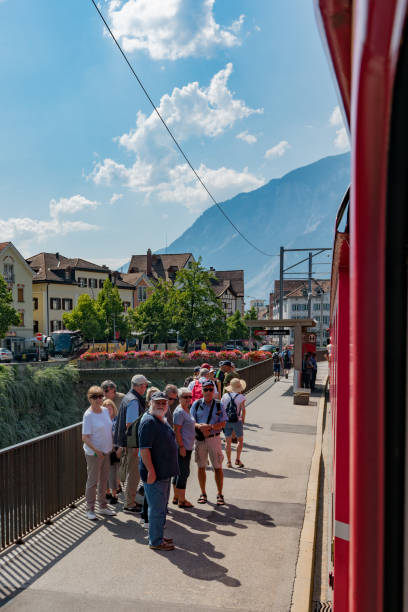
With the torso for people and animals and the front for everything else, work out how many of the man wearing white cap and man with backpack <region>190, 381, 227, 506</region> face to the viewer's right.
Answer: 1

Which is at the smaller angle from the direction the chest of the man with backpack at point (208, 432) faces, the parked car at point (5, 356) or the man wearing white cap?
the man wearing white cap

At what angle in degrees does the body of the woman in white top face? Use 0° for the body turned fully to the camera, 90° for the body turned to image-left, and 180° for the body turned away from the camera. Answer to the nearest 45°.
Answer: approximately 315°

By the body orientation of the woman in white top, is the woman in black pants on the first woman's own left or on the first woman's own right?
on the first woman's own left

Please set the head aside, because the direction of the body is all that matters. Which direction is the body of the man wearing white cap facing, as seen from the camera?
to the viewer's right

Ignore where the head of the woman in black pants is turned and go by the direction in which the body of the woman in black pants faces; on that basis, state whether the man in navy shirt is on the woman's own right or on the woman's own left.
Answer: on the woman's own right

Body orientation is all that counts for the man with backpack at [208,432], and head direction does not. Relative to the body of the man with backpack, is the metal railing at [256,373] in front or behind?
behind

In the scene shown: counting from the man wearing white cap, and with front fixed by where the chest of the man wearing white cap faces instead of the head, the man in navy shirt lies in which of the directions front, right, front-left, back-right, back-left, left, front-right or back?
right

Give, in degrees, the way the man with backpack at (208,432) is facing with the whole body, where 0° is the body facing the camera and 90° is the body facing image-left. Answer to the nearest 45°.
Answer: approximately 0°
